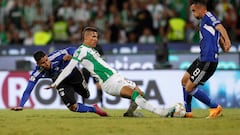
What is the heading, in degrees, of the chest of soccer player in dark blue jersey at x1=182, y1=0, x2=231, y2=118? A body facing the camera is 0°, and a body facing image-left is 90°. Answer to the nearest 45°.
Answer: approximately 90°

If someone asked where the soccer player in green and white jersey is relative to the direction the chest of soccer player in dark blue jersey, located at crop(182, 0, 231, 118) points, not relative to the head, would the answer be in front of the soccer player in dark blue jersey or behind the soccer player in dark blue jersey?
in front

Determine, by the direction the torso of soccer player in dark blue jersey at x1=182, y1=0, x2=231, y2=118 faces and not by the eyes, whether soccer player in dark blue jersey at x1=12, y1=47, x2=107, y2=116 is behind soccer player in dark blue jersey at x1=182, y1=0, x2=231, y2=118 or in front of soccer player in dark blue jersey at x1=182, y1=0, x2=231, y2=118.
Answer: in front
